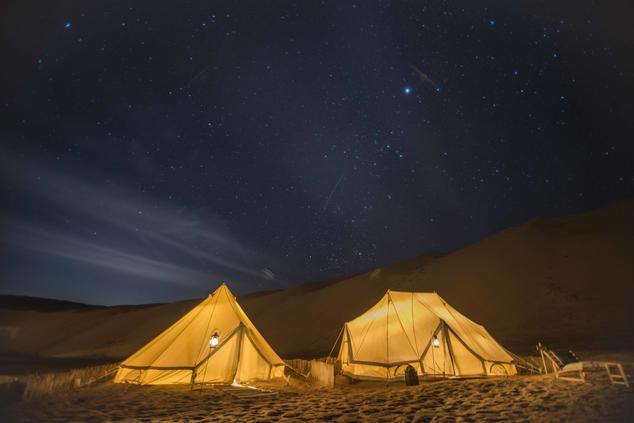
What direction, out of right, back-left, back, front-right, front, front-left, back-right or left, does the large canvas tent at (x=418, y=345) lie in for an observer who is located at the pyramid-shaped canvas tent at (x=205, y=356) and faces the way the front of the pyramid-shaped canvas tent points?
front-left

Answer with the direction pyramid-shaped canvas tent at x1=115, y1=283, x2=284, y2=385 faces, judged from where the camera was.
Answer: facing the viewer and to the right of the viewer

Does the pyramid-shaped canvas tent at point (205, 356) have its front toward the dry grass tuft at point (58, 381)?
no
